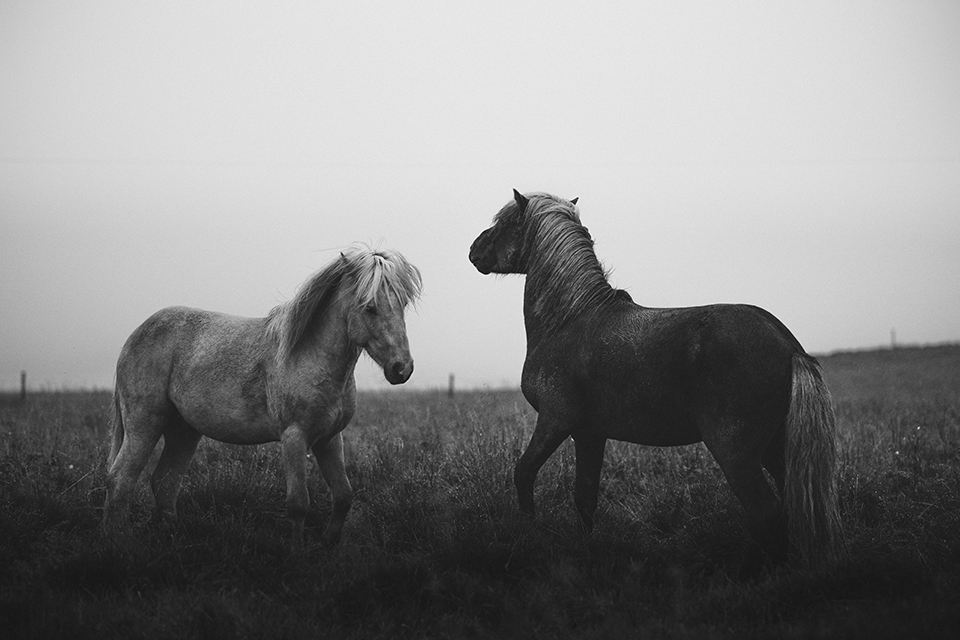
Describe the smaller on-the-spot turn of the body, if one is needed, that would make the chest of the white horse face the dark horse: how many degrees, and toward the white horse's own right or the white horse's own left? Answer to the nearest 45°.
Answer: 0° — it already faces it

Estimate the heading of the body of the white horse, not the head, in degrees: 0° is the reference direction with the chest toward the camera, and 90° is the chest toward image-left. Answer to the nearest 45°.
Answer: approximately 315°
